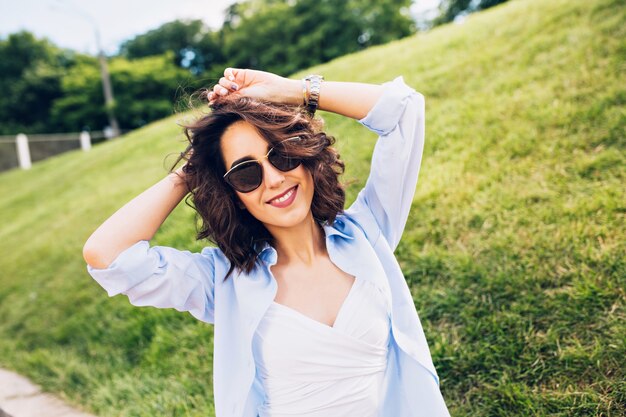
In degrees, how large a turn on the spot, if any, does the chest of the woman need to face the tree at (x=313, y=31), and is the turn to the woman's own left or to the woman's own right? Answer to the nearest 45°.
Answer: approximately 180°

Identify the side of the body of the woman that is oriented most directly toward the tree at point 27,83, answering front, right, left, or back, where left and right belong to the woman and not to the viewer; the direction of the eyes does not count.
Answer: back

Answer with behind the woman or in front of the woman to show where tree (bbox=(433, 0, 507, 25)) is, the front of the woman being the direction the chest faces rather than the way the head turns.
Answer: behind

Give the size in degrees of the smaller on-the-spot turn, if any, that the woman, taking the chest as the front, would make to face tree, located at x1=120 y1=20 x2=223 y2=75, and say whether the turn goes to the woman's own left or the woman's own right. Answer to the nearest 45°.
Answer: approximately 180°

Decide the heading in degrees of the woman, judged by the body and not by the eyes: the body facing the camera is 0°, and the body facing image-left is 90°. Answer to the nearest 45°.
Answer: approximately 0°
